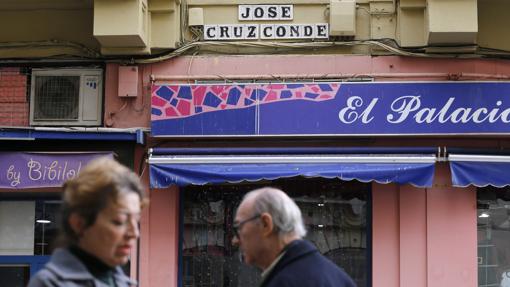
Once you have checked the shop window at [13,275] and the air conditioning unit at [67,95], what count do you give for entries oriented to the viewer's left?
0

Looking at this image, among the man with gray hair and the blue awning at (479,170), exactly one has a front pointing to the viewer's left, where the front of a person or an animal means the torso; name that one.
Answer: the man with gray hair

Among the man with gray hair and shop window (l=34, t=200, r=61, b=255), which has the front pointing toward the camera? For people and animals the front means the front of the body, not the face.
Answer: the shop window

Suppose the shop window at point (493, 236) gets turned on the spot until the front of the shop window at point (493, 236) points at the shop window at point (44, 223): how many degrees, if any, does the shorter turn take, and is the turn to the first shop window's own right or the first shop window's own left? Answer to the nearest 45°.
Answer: approximately 90° to the first shop window's own right

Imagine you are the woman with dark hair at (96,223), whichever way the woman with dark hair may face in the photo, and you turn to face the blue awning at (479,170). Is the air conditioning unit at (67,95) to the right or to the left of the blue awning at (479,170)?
left

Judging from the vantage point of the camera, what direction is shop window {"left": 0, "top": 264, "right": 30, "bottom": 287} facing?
facing the viewer

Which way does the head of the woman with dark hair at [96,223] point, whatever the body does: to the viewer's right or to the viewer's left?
to the viewer's right

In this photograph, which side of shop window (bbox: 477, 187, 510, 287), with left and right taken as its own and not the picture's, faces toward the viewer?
front

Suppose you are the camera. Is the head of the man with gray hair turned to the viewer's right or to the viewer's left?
to the viewer's left

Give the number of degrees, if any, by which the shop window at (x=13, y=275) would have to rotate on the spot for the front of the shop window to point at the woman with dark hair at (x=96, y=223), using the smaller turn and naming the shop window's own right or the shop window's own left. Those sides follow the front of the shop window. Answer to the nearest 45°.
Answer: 0° — it already faces them

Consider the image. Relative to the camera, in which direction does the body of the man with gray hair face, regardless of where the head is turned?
to the viewer's left

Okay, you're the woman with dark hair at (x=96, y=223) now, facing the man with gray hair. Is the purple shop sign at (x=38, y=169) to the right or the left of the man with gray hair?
left

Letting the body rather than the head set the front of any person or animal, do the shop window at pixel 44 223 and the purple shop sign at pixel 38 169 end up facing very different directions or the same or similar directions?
same or similar directions

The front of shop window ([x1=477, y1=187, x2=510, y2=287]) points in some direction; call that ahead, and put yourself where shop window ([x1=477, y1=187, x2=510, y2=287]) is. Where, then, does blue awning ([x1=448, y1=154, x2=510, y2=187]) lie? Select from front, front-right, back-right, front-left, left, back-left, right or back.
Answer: front

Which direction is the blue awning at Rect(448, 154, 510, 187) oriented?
toward the camera

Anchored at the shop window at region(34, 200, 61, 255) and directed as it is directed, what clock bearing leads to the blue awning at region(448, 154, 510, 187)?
The blue awning is roughly at 10 o'clock from the shop window.

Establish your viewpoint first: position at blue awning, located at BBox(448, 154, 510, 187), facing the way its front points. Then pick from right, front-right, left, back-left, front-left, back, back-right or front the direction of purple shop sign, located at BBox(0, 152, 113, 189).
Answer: right
